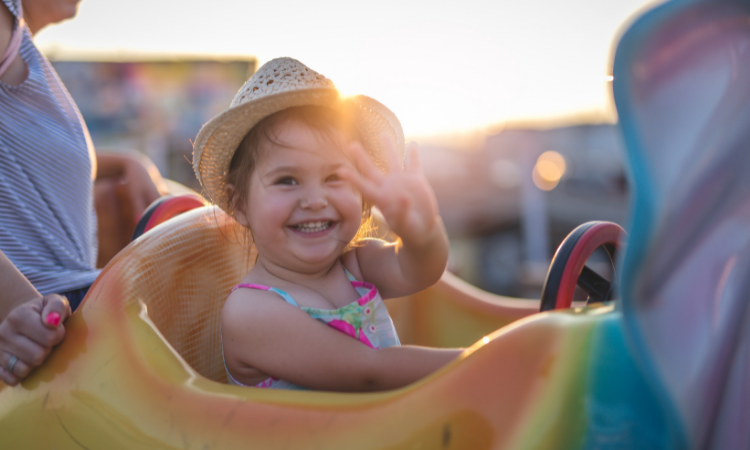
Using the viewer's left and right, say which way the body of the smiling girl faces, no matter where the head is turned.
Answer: facing the viewer and to the right of the viewer

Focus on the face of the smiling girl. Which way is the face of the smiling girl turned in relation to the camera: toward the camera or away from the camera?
toward the camera
